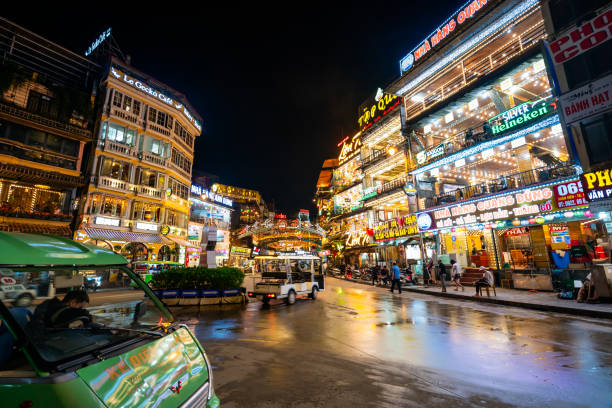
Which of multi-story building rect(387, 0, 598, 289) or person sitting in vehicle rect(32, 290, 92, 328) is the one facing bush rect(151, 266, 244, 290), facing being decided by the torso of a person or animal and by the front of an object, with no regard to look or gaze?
the multi-story building

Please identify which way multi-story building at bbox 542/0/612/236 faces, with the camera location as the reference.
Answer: facing the viewer and to the left of the viewer

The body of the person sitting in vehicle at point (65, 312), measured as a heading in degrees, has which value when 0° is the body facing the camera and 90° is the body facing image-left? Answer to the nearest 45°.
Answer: approximately 315°

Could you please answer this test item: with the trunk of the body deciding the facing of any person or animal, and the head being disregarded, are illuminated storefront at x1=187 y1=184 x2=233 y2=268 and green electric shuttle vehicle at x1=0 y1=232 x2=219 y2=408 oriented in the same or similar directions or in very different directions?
same or similar directions

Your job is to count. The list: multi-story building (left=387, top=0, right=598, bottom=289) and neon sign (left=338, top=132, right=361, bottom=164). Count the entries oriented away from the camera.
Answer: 0

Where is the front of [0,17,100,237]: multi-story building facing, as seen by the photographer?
facing the viewer and to the right of the viewer

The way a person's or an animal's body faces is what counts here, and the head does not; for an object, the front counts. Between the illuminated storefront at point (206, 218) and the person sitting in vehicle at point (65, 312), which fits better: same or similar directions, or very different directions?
same or similar directions

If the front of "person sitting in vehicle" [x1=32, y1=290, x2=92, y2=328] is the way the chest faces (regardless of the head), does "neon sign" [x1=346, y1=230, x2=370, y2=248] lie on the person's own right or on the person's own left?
on the person's own left

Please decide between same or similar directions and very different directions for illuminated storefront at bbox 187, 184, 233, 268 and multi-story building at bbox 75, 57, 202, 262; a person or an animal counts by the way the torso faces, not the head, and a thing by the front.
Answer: same or similar directions

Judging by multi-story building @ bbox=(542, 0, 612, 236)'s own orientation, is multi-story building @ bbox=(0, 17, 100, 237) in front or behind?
in front

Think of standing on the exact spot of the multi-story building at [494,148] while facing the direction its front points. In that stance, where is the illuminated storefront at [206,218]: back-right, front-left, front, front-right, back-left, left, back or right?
front-right

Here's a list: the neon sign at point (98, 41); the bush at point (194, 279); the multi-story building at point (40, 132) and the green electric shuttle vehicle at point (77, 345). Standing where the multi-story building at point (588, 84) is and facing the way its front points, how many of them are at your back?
0

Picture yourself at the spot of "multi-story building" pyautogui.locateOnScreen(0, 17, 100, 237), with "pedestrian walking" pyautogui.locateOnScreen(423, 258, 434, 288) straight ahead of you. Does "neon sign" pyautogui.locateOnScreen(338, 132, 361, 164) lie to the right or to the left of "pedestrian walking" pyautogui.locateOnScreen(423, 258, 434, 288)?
left

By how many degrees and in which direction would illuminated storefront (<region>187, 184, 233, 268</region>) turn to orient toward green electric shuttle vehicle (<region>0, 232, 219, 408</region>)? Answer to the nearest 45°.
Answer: approximately 45° to its right

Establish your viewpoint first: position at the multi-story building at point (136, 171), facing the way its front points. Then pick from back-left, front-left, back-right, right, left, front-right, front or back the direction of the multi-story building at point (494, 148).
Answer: front

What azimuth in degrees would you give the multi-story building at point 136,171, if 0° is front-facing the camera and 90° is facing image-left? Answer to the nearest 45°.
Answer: approximately 315°

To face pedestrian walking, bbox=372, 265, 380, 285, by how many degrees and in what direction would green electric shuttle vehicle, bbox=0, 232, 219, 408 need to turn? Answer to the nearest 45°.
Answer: approximately 90° to its left

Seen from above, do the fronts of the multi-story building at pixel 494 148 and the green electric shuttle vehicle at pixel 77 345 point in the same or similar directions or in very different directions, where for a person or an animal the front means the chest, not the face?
very different directions

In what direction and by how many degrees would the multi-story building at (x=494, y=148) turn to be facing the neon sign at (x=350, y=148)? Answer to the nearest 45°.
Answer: approximately 90° to its right

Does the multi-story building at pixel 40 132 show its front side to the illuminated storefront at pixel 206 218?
no

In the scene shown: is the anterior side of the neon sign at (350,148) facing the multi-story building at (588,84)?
no

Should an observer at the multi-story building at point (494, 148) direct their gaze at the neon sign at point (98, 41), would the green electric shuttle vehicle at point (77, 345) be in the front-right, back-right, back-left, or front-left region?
front-left

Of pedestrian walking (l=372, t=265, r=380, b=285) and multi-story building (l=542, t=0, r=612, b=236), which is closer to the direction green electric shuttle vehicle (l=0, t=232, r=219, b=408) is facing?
the multi-story building
